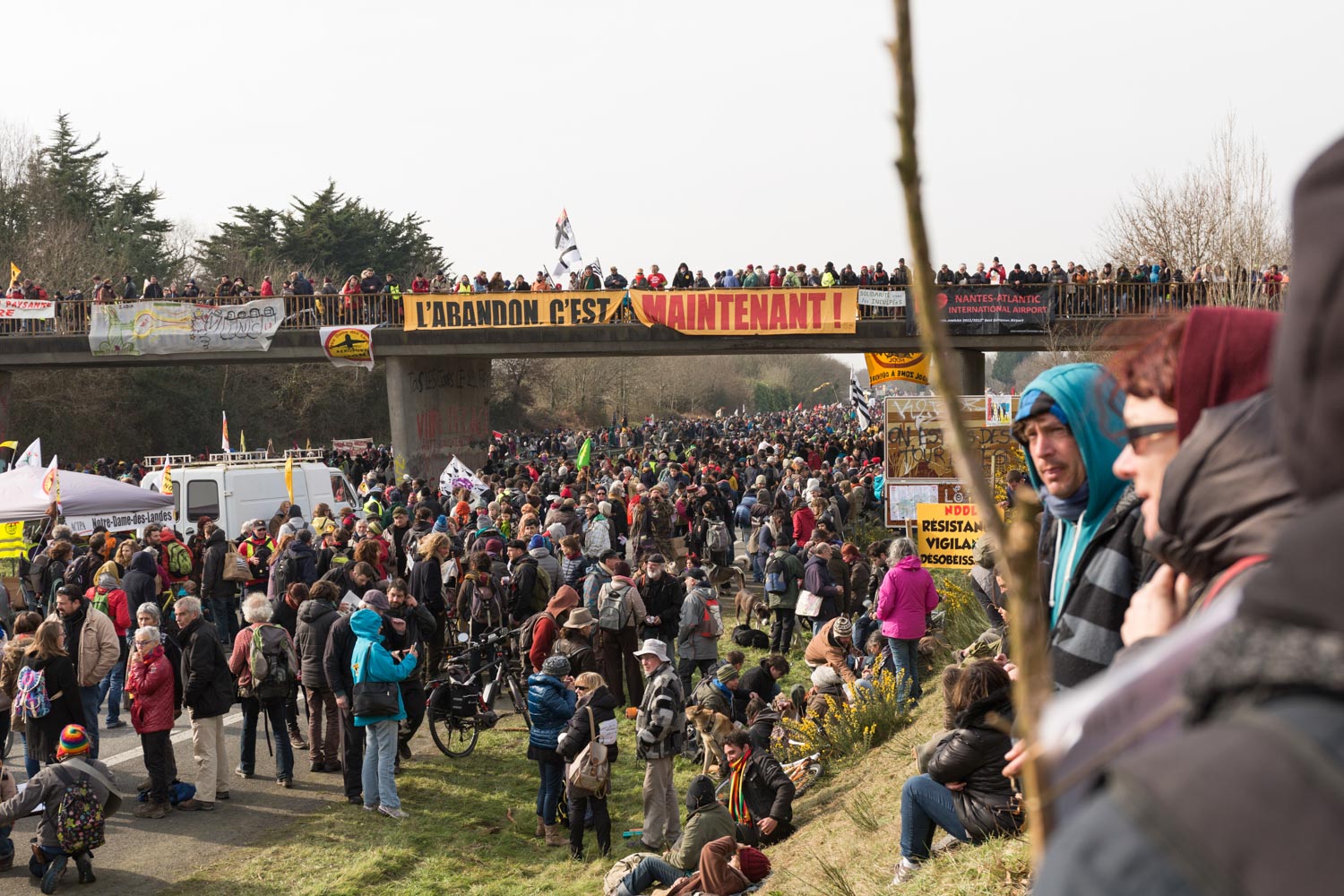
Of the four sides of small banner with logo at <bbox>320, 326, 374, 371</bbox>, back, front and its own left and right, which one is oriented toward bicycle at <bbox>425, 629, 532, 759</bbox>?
front

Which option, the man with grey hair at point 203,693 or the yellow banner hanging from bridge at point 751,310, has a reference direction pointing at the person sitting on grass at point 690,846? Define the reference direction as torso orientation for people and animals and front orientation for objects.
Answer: the yellow banner hanging from bridge

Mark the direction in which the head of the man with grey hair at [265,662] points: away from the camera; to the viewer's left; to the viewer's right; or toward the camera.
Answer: away from the camera

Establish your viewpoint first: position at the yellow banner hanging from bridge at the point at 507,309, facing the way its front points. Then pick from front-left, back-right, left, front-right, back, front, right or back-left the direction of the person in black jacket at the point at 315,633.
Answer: front

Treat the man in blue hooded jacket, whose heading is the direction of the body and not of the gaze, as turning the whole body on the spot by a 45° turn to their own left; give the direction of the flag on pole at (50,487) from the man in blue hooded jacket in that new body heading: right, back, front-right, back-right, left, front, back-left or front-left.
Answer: back-right

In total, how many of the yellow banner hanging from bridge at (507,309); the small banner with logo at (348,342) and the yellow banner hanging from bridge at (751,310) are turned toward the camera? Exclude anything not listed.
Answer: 3

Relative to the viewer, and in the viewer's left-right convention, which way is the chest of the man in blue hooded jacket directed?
facing the viewer and to the left of the viewer

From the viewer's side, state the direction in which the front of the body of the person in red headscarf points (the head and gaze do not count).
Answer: to the viewer's left

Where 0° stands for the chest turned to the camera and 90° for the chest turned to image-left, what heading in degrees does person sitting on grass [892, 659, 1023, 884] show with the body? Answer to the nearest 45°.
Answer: approximately 90°

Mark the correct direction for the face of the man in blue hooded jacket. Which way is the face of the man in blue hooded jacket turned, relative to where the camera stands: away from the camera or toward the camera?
toward the camera

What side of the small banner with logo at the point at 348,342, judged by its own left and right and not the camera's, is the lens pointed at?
front

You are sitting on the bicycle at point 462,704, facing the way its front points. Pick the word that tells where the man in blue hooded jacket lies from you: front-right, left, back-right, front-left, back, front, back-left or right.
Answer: back-right

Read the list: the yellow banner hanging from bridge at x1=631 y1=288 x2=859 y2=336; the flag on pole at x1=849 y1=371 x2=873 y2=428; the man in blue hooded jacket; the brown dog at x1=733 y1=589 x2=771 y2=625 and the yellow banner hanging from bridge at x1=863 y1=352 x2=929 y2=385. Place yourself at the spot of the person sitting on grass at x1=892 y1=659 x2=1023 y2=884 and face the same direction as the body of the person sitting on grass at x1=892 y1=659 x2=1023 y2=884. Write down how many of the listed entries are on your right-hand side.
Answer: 4

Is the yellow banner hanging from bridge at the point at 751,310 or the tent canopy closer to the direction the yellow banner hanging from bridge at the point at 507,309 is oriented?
the tent canopy

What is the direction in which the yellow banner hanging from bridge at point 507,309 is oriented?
toward the camera

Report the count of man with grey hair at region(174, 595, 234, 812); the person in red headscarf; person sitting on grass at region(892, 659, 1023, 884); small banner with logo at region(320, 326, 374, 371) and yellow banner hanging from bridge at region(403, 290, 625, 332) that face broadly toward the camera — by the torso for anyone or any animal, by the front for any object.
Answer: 2
